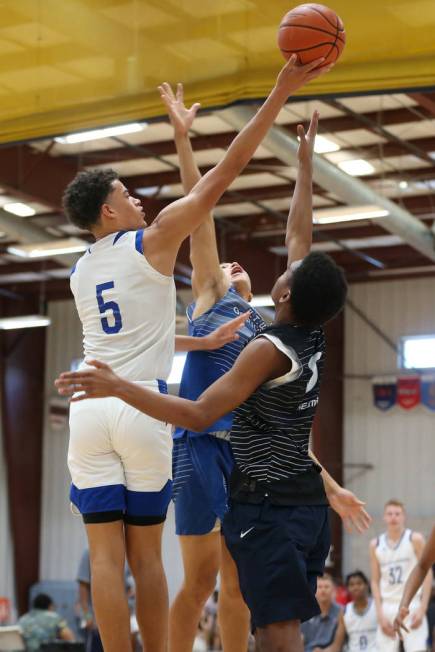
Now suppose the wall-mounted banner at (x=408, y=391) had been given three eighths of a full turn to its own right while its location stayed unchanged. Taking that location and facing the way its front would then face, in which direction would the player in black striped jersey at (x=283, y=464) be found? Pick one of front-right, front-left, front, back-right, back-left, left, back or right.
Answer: back-left

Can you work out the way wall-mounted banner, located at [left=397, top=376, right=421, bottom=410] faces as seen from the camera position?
facing the viewer

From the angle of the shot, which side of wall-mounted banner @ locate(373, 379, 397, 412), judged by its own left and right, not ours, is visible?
front

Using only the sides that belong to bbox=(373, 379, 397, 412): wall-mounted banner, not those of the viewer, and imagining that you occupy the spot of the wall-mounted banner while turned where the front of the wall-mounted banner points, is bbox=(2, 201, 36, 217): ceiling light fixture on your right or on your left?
on your right

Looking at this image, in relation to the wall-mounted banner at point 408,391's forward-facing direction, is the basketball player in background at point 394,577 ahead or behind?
ahead

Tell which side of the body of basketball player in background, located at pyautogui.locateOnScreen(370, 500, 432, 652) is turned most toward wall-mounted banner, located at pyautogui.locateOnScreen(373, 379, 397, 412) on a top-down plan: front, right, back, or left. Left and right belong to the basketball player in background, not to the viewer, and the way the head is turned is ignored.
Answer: back

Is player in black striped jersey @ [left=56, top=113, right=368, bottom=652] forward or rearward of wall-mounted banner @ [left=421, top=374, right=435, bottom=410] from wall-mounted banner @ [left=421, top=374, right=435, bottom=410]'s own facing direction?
forward

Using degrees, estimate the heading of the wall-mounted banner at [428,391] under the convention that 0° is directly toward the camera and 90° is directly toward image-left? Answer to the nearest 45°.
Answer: approximately 0°

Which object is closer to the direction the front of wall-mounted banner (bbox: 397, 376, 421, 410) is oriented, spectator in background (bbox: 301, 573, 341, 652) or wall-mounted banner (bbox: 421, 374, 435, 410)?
the spectator in background

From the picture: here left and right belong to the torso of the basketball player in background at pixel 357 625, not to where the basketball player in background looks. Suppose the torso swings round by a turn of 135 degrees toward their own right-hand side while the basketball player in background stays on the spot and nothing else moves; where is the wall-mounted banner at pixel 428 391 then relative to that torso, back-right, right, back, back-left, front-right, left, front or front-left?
front-right

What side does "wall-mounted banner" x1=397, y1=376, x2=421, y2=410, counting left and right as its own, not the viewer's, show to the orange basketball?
front

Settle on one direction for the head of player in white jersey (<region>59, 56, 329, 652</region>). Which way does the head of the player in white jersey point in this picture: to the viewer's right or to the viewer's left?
to the viewer's right

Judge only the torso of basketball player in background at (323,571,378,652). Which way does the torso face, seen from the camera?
toward the camera

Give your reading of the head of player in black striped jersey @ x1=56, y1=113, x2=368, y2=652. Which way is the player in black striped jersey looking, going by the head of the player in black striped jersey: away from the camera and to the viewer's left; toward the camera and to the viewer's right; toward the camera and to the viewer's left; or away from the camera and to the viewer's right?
away from the camera and to the viewer's left
